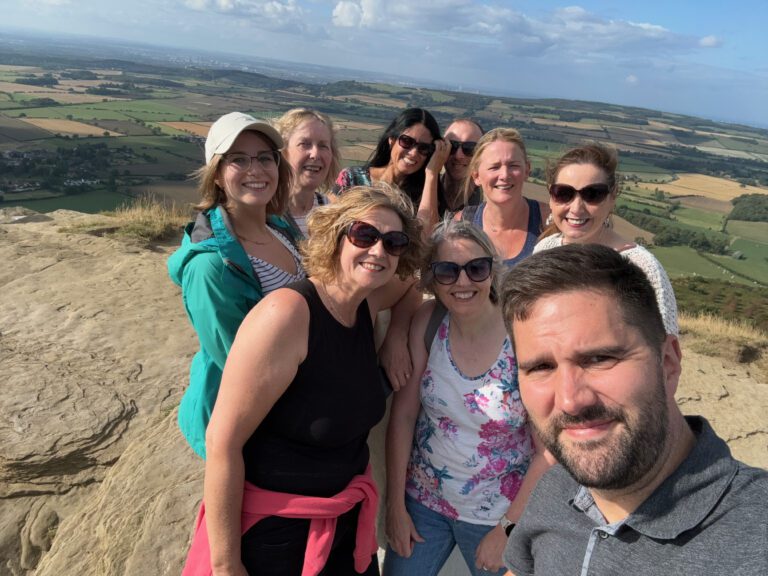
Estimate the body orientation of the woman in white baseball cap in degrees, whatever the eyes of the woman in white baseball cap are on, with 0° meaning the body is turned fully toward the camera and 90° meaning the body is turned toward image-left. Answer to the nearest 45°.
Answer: approximately 315°

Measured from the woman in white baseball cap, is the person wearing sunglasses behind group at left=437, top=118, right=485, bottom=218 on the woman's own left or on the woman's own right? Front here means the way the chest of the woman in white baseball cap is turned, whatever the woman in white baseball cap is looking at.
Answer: on the woman's own left

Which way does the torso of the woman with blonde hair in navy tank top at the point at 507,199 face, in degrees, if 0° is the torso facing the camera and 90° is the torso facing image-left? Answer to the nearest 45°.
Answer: approximately 0°

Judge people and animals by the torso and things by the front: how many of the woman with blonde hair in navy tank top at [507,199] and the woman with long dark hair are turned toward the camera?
2

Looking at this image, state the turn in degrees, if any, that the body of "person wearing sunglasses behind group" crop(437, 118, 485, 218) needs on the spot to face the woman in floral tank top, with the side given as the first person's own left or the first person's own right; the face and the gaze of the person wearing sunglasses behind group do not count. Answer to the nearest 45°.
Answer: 0° — they already face them

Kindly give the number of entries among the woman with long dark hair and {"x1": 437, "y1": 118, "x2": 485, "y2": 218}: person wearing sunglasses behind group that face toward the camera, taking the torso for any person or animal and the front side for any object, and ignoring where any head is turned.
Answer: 2

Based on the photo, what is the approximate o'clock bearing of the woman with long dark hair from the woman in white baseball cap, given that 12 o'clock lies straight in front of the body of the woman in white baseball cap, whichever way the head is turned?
The woman with long dark hair is roughly at 9 o'clock from the woman in white baseball cap.
